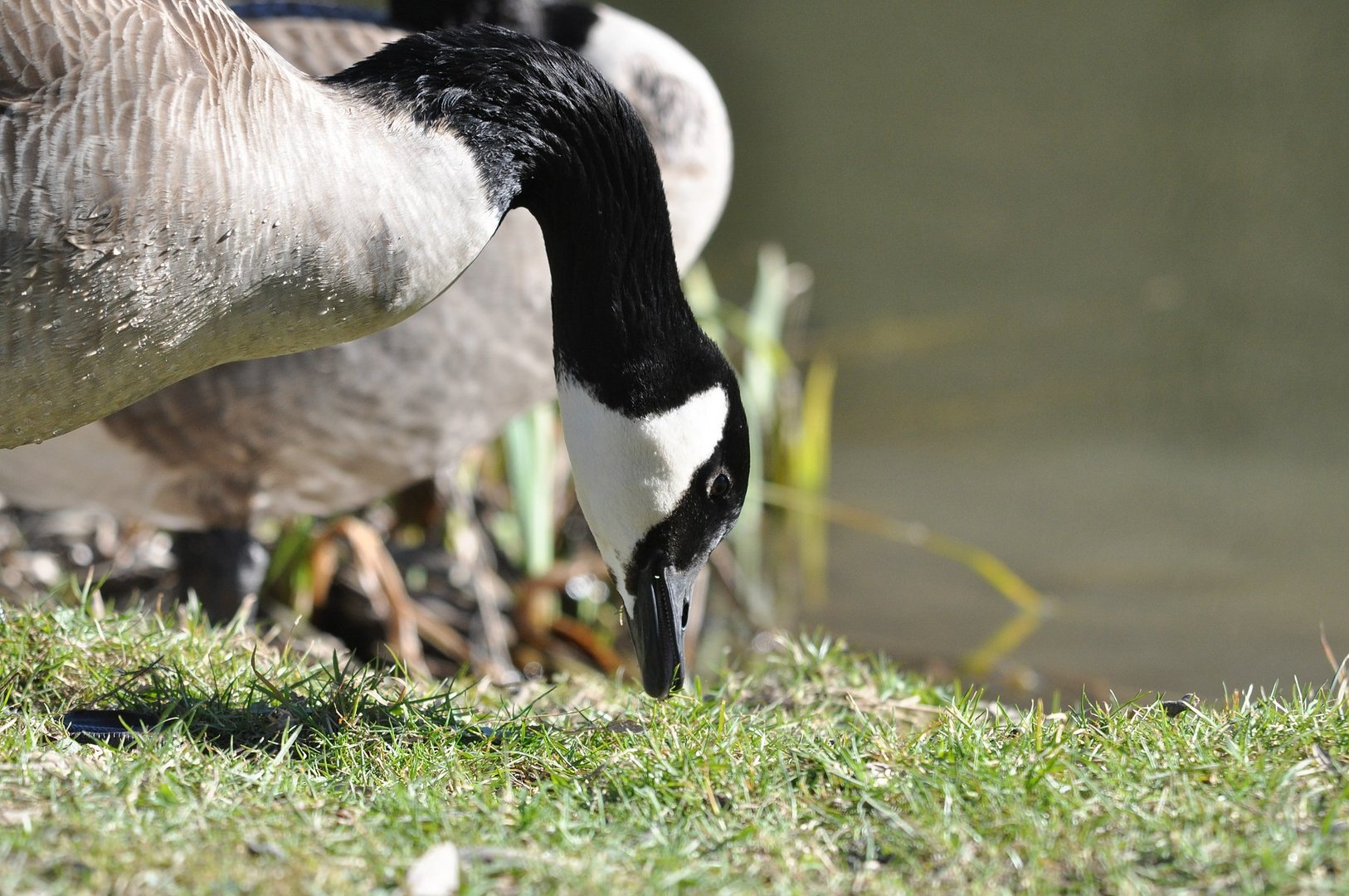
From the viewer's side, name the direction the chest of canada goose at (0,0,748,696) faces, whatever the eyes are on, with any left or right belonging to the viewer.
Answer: facing to the right of the viewer

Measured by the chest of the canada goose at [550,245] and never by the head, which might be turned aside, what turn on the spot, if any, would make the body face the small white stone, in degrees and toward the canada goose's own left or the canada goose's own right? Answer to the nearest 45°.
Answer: approximately 90° to the canada goose's own right
